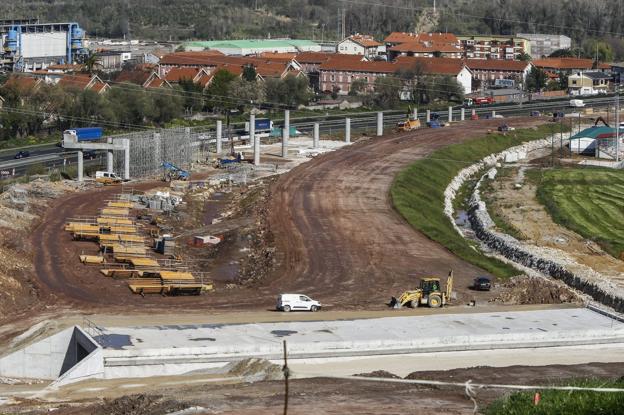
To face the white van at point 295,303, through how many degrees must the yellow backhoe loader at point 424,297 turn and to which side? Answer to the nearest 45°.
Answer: approximately 45° to its left

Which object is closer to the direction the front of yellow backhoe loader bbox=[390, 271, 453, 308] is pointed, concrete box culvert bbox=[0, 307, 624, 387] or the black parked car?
the concrete box culvert

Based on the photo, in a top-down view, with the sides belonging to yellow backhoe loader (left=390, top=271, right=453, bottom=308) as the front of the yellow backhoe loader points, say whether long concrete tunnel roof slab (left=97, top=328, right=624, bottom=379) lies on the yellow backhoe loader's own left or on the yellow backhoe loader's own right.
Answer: on the yellow backhoe loader's own left

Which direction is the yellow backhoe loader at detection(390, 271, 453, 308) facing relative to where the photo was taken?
to the viewer's left
